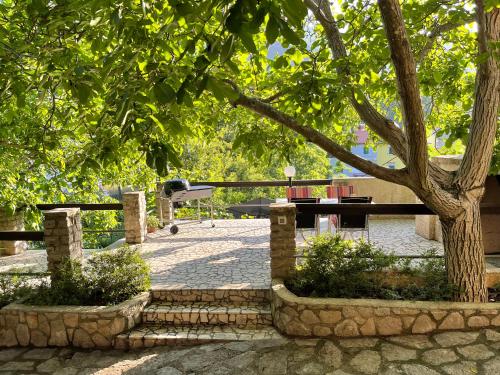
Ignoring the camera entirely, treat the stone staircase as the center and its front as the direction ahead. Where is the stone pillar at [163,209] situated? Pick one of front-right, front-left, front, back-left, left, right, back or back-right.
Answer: back

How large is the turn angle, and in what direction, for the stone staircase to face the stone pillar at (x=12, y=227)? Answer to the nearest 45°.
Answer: approximately 135° to its right

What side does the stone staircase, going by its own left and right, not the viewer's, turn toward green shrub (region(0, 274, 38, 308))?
right

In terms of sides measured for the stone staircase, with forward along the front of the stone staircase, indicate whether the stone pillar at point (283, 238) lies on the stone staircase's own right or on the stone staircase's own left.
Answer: on the stone staircase's own left

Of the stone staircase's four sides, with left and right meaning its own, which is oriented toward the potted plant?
back

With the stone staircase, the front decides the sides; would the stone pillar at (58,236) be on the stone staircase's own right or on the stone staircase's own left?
on the stone staircase's own right

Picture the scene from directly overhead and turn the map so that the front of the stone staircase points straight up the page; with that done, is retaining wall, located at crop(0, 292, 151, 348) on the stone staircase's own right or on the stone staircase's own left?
on the stone staircase's own right

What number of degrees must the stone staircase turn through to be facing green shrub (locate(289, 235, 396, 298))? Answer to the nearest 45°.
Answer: approximately 90° to its left

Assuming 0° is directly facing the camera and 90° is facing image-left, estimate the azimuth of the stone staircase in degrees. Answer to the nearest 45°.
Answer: approximately 0°

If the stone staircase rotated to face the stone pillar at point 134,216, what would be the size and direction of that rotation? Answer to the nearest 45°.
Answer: approximately 180°

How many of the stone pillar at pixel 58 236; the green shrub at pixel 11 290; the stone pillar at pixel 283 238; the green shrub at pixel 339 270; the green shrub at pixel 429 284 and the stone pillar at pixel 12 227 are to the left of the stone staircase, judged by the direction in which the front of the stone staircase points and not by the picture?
3
